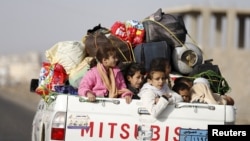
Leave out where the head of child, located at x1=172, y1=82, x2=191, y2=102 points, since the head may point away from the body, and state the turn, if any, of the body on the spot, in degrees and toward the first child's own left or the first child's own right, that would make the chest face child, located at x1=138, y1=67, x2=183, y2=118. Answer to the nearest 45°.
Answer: approximately 90° to the first child's own right

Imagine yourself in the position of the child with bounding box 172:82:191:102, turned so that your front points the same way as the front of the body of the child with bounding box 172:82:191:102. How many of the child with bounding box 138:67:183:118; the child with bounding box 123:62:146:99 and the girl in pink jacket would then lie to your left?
0

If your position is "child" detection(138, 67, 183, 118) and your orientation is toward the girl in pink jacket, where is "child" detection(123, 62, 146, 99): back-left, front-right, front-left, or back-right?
front-right

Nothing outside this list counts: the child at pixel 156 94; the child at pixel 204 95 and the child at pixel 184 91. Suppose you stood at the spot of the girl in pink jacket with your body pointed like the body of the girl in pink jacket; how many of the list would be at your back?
0

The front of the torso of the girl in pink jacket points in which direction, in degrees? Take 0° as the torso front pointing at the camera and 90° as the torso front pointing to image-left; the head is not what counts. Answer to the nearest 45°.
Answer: approximately 315°

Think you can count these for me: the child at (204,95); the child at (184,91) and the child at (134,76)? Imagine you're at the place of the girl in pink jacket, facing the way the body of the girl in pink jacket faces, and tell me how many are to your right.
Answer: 0

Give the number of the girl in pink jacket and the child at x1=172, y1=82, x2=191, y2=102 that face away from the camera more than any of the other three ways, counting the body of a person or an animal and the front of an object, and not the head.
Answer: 0

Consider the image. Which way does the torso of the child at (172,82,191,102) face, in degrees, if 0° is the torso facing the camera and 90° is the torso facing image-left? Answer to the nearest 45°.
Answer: approximately 315°

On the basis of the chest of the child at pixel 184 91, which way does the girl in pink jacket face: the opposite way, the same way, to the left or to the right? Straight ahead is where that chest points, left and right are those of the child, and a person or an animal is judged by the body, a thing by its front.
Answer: the same way

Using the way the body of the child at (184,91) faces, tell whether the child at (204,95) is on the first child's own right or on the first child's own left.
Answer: on the first child's own left

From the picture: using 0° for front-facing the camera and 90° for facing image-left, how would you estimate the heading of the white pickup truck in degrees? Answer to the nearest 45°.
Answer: approximately 180°
